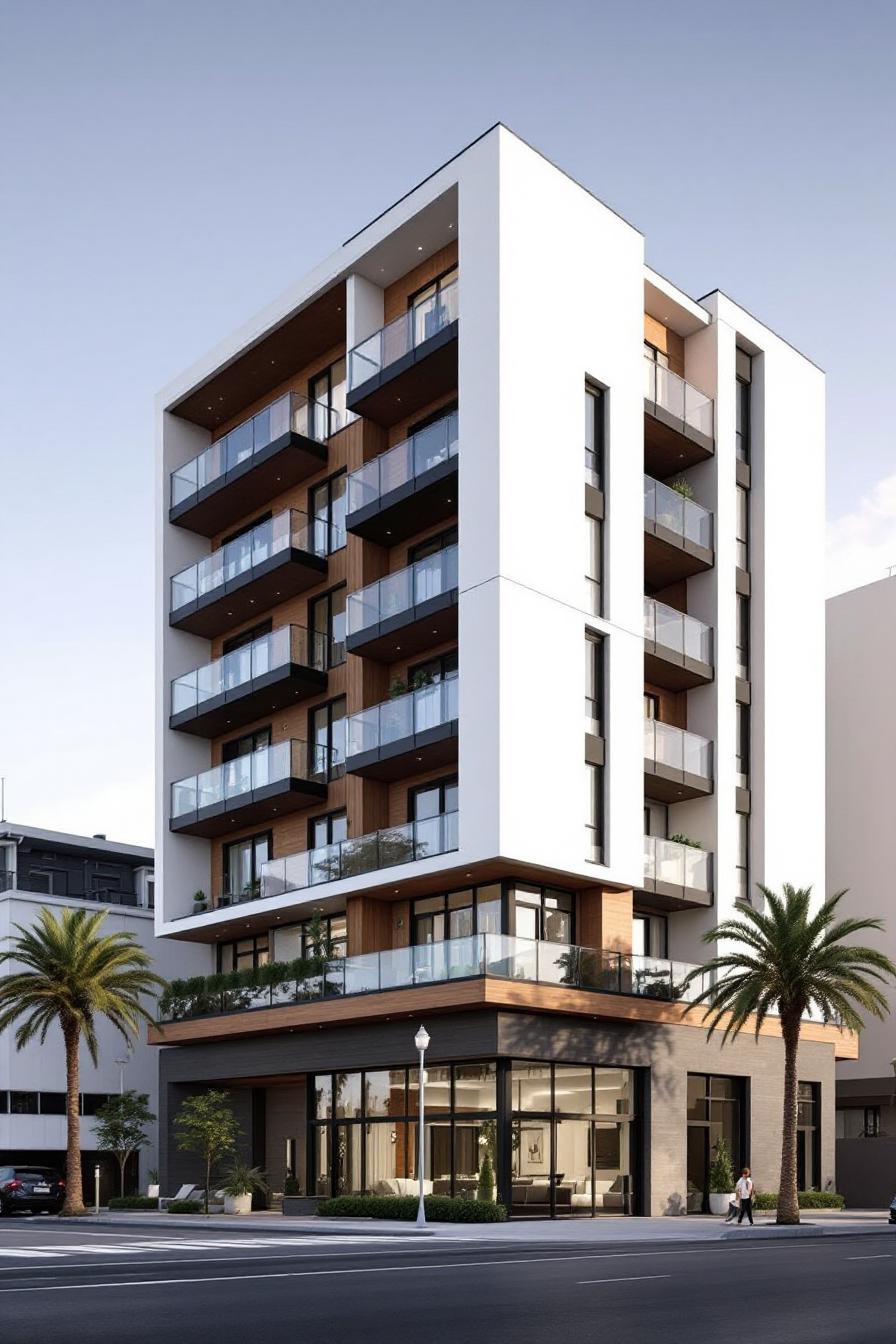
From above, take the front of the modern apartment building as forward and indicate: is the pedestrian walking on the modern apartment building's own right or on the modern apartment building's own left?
on the modern apartment building's own left

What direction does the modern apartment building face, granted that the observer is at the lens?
facing the viewer and to the left of the viewer

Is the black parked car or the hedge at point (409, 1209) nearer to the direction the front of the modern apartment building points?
the hedge

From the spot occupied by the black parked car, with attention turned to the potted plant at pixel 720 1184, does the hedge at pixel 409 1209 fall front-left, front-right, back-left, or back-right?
front-right
